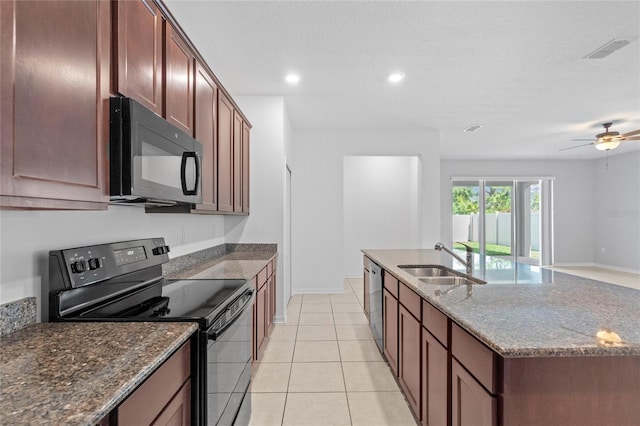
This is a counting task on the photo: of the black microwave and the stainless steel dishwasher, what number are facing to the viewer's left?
1

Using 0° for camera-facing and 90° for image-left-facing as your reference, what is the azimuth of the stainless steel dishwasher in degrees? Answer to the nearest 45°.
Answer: approximately 90°

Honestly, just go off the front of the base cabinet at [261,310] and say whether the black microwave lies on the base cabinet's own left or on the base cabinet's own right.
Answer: on the base cabinet's own right

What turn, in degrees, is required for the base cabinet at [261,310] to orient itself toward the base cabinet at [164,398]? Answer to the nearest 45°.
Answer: approximately 90° to its right

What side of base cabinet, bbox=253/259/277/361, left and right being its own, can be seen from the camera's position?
right

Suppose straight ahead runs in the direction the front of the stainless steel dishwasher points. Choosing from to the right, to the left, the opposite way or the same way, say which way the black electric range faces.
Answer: the opposite way

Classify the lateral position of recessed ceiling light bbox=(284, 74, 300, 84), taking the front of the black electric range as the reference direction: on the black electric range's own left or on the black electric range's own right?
on the black electric range's own left

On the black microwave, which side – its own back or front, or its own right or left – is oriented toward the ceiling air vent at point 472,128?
left

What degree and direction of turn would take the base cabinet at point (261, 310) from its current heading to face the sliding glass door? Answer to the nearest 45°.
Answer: approximately 45° to its left

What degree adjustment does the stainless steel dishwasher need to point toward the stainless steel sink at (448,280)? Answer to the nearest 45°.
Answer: approximately 135° to its left

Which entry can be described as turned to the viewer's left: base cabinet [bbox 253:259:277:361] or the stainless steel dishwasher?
the stainless steel dishwasher

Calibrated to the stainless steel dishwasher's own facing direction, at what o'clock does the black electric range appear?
The black electric range is roughly at 10 o'clock from the stainless steel dishwasher.

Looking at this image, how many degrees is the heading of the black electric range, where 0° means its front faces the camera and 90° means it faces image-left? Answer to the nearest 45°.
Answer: approximately 315°

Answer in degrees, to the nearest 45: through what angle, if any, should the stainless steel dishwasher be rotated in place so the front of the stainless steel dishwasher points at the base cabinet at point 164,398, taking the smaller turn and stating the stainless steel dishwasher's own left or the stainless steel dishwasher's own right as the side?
approximately 90° to the stainless steel dishwasher's own left

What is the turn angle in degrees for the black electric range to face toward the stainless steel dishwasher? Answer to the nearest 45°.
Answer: approximately 90° to its left
